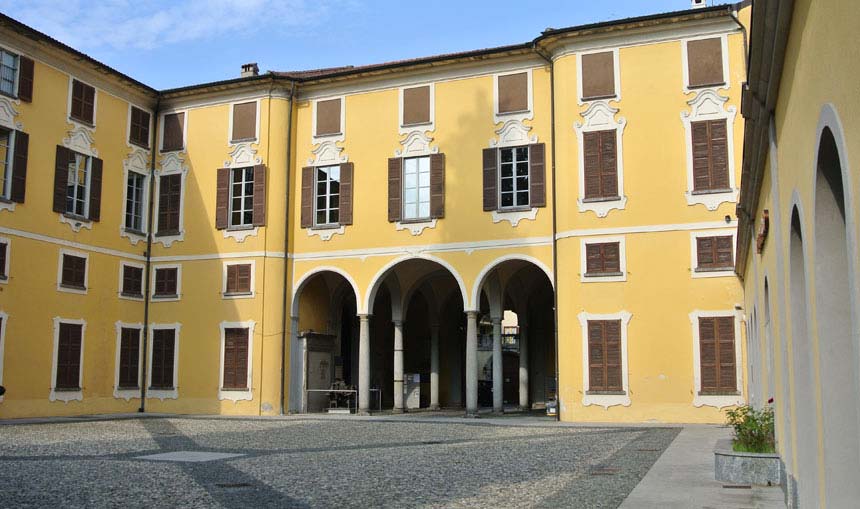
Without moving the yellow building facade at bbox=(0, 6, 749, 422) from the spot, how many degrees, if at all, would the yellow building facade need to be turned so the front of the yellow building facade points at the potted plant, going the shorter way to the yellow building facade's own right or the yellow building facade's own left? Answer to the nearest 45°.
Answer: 0° — it already faces it

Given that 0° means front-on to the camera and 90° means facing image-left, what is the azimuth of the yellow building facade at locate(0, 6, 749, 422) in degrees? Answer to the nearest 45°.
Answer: approximately 0°

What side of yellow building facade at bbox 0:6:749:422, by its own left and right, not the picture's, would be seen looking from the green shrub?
front
